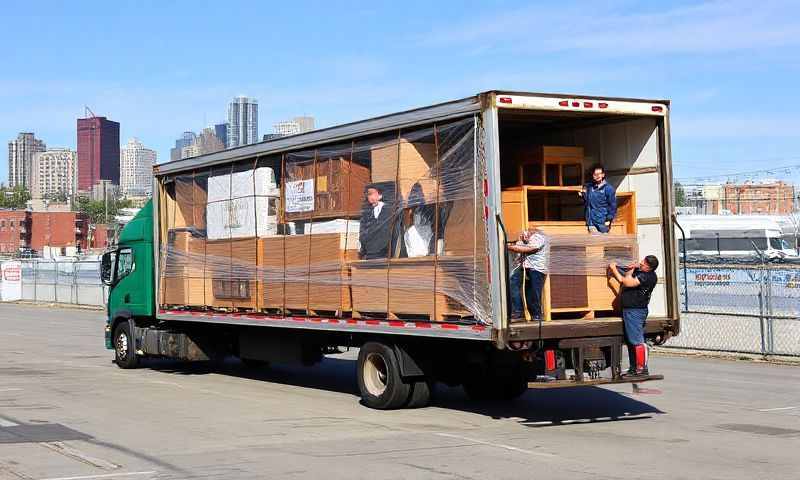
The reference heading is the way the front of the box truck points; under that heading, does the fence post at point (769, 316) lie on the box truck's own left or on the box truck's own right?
on the box truck's own right

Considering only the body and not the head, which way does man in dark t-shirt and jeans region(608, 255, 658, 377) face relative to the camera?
to the viewer's left

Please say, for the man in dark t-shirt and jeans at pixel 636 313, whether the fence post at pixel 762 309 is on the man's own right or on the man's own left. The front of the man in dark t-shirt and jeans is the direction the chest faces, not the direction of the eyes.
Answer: on the man's own right

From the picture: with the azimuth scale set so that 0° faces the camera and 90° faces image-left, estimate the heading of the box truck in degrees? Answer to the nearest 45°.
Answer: approximately 135°

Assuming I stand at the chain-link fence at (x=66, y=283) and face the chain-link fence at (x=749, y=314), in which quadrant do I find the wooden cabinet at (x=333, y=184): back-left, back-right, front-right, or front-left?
front-right

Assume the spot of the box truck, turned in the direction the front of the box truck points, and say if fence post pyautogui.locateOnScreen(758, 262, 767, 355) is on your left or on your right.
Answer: on your right

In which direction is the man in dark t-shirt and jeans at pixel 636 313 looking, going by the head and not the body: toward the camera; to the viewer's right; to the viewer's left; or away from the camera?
to the viewer's left

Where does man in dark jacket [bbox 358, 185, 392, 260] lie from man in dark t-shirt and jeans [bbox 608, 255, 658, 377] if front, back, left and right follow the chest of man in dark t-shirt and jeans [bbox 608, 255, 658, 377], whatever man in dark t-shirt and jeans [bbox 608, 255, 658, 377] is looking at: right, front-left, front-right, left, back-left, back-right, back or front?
front

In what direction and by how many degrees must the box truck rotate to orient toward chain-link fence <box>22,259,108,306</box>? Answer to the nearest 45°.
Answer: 0° — it already faces it
